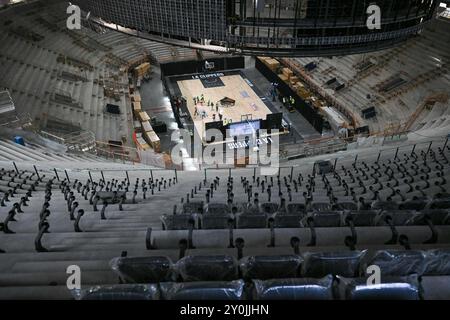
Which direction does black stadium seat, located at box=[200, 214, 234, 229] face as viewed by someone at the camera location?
facing away from the viewer

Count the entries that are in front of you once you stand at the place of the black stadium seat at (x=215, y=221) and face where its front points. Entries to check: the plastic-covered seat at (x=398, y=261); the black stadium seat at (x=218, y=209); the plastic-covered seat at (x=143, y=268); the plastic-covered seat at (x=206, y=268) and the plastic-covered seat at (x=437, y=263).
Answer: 1

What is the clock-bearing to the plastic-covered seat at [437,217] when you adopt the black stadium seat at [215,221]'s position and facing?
The plastic-covered seat is roughly at 3 o'clock from the black stadium seat.

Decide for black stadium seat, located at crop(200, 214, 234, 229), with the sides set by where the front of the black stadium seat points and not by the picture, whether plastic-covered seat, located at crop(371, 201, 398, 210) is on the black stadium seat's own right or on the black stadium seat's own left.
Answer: on the black stadium seat's own right

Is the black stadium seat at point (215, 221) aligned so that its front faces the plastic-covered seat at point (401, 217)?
no

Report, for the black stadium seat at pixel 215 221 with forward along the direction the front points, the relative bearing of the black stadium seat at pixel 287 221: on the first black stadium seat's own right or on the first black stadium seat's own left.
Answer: on the first black stadium seat's own right

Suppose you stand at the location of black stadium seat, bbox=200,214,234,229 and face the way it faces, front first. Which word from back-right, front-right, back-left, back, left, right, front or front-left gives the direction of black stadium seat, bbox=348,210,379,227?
right

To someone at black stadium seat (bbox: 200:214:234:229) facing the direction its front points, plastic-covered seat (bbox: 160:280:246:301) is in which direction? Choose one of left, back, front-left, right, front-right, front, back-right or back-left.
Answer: back

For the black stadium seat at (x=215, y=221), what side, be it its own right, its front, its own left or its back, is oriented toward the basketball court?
front

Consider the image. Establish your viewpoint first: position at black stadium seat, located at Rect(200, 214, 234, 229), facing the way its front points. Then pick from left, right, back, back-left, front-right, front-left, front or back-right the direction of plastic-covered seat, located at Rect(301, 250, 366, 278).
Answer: back-right

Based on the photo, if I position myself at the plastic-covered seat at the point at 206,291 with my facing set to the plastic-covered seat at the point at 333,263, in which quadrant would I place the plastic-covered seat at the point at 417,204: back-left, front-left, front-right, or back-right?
front-left

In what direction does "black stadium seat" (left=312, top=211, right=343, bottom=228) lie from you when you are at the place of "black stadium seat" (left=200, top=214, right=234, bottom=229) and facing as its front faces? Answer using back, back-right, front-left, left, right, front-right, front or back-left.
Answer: right

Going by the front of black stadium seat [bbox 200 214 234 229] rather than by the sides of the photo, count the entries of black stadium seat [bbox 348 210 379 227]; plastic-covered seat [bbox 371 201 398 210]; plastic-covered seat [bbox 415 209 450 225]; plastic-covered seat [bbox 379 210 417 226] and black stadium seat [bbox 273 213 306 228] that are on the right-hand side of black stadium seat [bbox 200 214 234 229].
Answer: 5

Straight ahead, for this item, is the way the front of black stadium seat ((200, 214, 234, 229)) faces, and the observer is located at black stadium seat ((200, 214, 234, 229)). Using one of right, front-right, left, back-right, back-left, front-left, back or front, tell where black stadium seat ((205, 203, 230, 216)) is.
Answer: front

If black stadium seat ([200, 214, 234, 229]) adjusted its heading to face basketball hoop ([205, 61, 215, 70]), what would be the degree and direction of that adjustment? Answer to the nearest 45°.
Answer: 0° — it already faces it

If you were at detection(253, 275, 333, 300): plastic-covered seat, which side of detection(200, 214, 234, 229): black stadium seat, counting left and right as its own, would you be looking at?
back

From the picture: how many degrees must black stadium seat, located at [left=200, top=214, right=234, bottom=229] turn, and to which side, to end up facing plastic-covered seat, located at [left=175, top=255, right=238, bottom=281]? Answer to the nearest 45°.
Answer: approximately 180°
